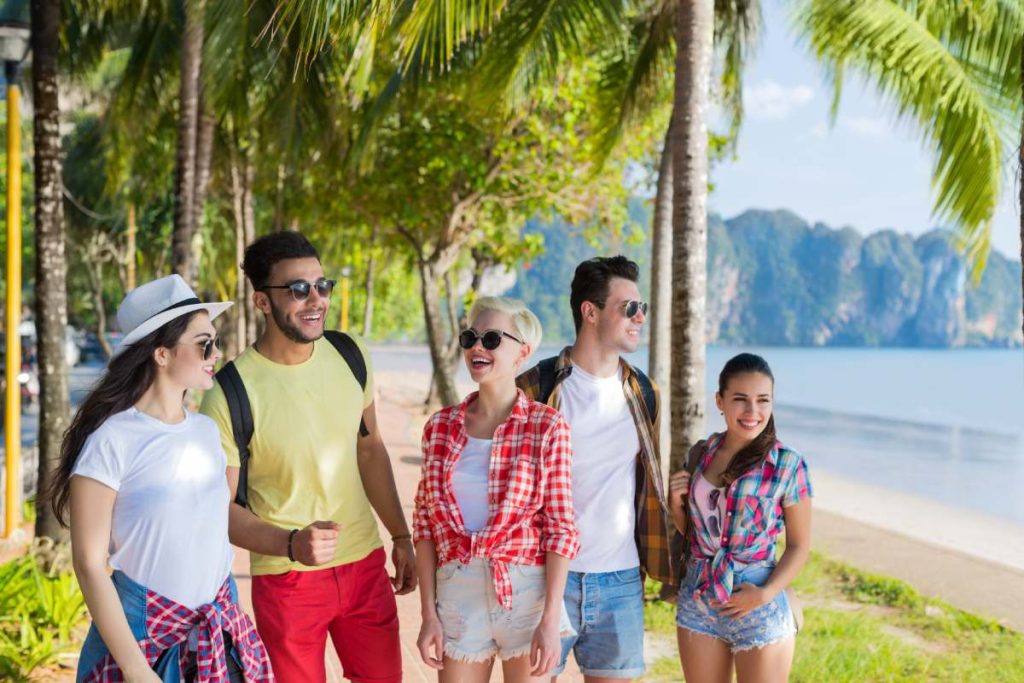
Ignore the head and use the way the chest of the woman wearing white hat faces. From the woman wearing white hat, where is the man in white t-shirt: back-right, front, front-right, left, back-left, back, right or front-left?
front-left

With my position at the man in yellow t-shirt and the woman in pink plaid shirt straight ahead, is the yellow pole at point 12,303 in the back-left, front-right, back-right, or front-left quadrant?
back-left

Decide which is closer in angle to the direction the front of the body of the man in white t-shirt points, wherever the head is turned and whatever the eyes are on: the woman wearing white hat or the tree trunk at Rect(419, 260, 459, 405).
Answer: the woman wearing white hat

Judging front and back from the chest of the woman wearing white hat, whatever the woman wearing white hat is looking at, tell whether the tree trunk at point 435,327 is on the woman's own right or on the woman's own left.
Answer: on the woman's own left

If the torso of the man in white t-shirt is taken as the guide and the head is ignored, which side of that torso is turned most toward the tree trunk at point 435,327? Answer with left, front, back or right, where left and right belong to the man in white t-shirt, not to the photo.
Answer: back

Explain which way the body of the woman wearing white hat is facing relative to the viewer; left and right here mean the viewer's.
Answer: facing the viewer and to the right of the viewer

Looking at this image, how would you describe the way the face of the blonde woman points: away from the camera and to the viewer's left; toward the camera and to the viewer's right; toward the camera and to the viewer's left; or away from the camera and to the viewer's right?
toward the camera and to the viewer's left

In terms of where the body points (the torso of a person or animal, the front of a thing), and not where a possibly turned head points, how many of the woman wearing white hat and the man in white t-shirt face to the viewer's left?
0

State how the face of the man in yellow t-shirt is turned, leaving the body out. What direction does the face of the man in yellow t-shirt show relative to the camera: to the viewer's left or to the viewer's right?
to the viewer's right

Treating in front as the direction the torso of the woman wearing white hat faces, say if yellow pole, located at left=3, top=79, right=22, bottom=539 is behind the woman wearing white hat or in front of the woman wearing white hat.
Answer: behind

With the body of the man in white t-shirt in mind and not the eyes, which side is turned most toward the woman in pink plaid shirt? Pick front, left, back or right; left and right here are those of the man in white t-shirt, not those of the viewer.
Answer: left
